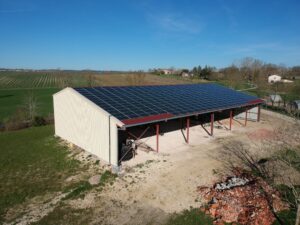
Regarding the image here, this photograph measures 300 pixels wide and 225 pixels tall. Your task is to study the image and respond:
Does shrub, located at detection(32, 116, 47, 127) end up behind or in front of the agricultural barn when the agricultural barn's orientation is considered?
behind

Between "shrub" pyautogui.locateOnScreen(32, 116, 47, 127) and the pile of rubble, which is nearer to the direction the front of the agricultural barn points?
the pile of rubble

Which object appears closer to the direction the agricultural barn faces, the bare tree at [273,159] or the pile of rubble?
the pile of rubble

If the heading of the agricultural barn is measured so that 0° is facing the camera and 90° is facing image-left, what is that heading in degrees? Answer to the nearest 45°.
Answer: approximately 315°

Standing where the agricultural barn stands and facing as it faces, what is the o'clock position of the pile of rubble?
The pile of rubble is roughly at 12 o'clock from the agricultural barn.
